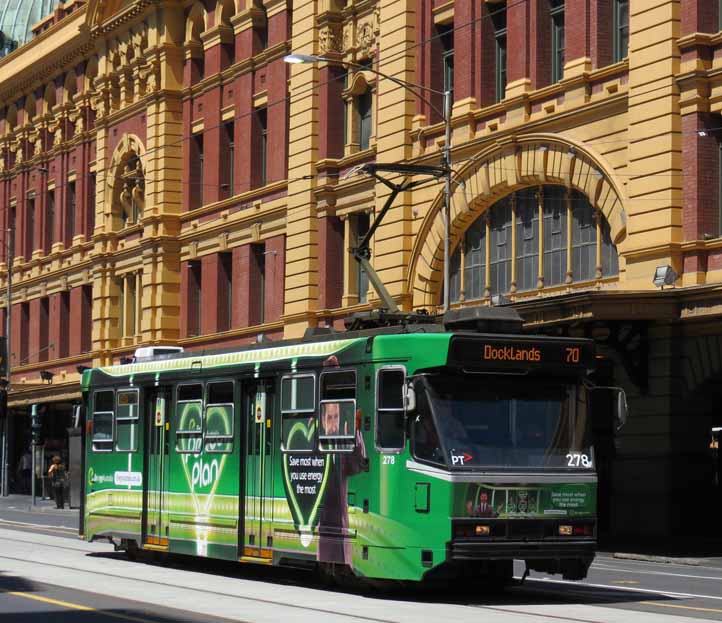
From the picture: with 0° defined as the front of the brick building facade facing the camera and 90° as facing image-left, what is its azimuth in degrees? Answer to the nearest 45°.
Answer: approximately 45°

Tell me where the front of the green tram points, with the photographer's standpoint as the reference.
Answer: facing the viewer and to the right of the viewer

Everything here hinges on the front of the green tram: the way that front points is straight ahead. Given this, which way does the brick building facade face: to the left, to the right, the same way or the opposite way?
to the right

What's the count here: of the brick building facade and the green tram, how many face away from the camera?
0
